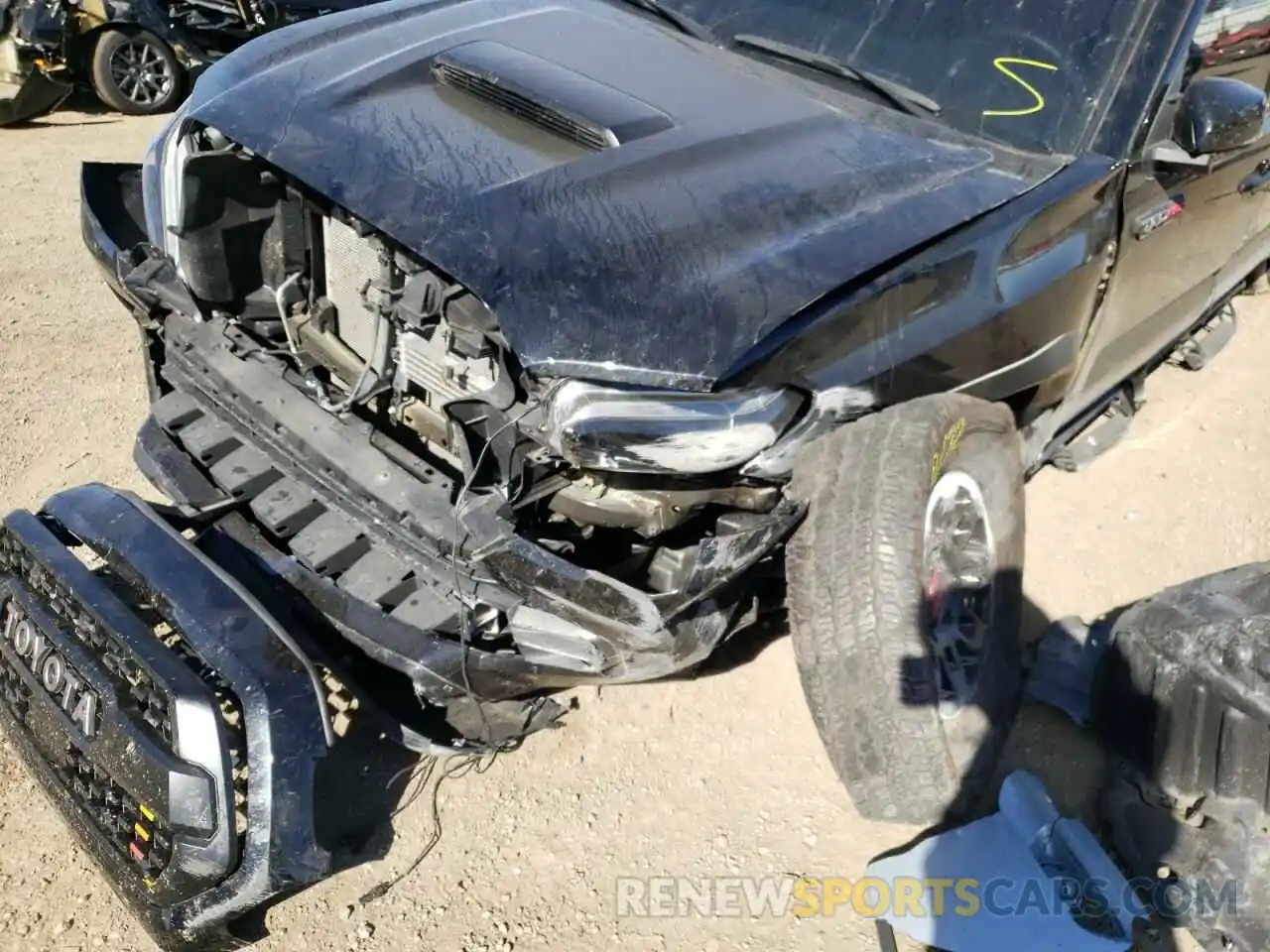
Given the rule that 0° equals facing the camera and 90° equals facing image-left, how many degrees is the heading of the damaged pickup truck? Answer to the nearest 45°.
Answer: approximately 45°

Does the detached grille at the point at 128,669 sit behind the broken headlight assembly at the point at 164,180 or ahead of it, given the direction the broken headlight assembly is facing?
ahead

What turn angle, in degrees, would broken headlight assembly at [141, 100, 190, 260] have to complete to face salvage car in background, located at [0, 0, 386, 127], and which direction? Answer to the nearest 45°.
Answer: approximately 135° to its right

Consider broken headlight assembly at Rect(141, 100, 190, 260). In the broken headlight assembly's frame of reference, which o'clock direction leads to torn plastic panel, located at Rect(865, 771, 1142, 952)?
The torn plastic panel is roughly at 9 o'clock from the broken headlight assembly.

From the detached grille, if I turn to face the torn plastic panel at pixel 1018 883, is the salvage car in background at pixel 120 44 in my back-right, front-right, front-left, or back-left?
back-left
